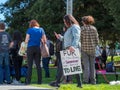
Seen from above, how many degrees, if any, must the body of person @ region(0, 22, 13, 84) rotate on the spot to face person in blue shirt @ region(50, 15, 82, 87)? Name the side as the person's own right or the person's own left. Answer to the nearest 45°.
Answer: approximately 135° to the person's own right

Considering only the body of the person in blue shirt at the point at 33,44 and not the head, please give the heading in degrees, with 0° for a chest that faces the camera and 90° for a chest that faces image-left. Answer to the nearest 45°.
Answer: approximately 180°

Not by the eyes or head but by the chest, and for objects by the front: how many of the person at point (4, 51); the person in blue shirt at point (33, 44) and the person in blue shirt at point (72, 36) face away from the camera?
2

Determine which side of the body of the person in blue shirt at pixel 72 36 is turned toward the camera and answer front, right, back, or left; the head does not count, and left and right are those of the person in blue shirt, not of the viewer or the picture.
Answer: left

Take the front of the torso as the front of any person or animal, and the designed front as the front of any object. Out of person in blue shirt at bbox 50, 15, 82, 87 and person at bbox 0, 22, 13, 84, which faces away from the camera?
the person

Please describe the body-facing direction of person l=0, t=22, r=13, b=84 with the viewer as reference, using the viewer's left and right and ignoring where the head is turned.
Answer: facing away from the viewer

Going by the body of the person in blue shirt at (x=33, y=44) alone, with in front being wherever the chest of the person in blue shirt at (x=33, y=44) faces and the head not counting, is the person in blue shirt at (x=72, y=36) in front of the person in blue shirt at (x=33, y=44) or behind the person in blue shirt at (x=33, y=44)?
behind

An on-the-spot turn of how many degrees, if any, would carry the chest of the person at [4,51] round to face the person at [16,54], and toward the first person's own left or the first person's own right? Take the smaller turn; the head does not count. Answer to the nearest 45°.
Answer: approximately 45° to the first person's own right

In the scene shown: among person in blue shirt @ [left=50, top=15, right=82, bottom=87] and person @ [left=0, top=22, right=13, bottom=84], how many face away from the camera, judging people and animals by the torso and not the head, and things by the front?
1
